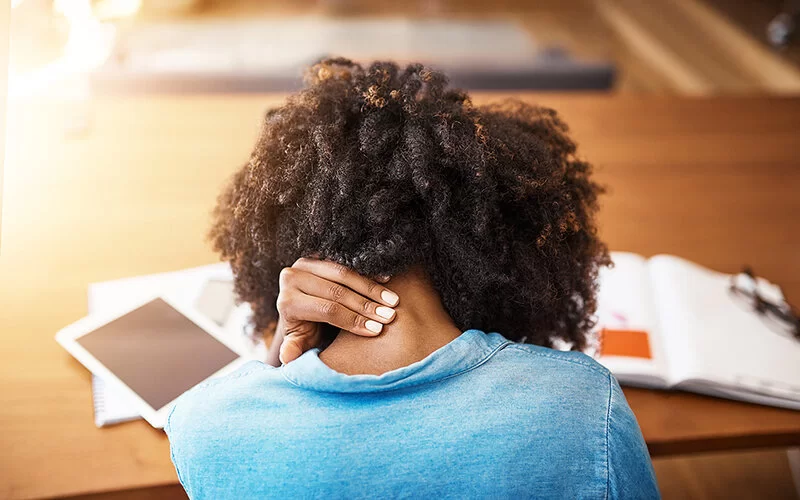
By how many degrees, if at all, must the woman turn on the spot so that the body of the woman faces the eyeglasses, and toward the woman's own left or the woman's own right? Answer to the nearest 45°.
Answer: approximately 45° to the woman's own right

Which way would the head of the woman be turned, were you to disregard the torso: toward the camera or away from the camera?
away from the camera

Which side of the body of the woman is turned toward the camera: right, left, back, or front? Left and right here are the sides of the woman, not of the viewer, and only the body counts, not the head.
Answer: back
